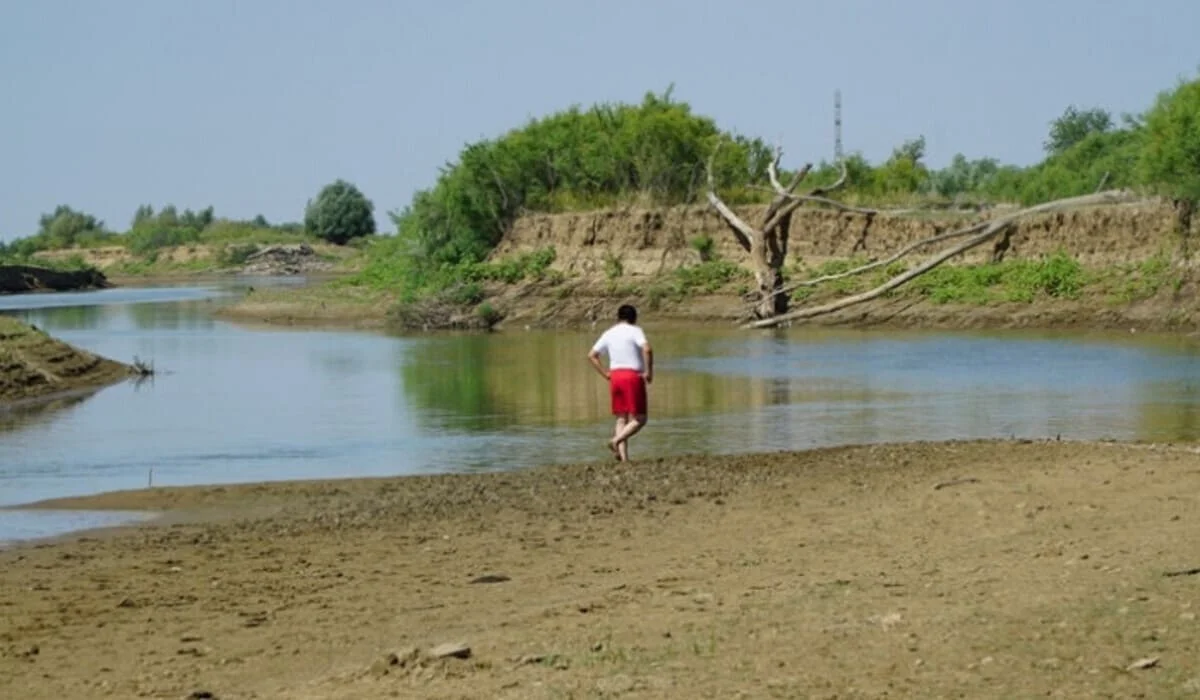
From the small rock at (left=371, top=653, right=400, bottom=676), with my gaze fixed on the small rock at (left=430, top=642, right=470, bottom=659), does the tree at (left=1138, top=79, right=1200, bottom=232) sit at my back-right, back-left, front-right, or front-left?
front-left

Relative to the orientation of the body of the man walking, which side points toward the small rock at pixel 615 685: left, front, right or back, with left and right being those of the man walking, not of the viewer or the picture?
back

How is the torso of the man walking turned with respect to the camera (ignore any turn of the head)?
away from the camera

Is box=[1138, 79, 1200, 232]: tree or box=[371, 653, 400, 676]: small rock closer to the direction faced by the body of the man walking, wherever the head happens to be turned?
the tree

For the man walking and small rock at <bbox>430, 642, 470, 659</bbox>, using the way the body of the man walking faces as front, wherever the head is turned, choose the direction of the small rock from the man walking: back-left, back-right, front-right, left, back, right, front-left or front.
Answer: back

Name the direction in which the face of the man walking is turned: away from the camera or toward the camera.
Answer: away from the camera

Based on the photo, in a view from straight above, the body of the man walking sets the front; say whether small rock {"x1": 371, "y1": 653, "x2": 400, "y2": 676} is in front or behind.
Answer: behind

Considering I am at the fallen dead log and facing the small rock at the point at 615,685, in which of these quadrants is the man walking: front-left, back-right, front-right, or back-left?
front-right

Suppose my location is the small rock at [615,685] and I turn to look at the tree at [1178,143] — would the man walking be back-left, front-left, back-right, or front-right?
front-left
